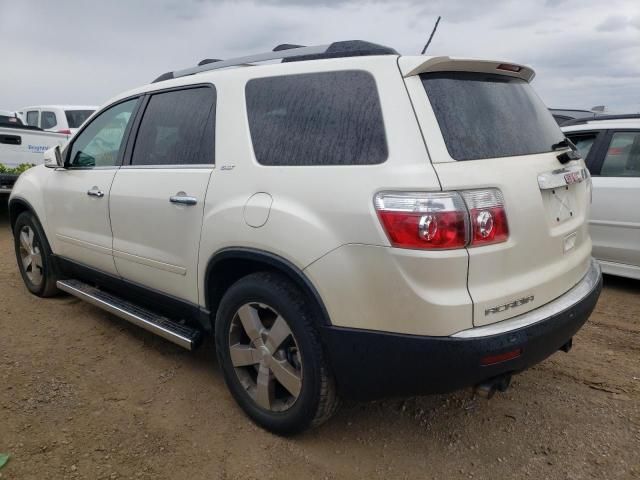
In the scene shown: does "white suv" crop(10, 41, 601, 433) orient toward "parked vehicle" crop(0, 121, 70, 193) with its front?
yes

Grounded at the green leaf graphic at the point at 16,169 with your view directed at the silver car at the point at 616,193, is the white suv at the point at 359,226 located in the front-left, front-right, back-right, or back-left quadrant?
front-right

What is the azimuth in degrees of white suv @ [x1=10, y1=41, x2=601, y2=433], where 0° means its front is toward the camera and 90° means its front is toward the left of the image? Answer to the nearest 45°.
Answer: approximately 135°

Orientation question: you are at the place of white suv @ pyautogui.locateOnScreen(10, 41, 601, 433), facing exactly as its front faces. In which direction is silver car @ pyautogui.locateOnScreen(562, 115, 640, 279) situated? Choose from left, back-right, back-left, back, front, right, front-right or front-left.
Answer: right

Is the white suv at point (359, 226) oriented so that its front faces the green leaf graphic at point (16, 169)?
yes

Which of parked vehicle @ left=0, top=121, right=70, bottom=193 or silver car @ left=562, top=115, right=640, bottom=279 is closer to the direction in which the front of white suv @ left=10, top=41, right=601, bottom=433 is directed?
the parked vehicle

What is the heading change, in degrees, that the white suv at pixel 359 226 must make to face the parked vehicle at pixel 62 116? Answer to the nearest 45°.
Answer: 0° — it already faces it
